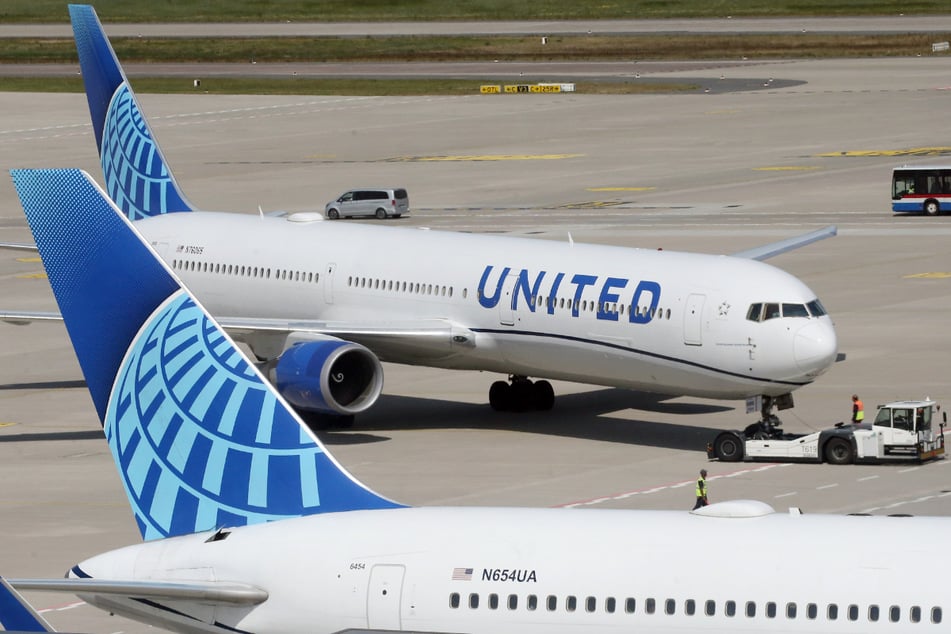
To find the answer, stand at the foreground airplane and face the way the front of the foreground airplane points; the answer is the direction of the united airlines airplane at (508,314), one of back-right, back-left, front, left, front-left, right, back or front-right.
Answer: left

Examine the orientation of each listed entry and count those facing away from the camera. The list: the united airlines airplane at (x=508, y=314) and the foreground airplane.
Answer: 0

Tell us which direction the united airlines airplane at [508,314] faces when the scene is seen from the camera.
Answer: facing the viewer and to the right of the viewer

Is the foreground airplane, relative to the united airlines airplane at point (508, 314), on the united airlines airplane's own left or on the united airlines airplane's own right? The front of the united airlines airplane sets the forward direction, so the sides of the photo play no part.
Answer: on the united airlines airplane's own right

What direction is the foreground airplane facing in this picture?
to the viewer's right
